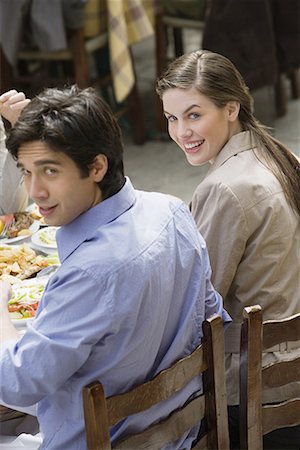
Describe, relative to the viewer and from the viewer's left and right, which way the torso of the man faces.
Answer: facing away from the viewer and to the left of the viewer

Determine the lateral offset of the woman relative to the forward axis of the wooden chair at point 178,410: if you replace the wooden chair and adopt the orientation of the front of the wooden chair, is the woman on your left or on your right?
on your right

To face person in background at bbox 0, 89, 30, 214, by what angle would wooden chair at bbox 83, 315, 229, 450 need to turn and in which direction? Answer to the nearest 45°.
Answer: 0° — it already faces them

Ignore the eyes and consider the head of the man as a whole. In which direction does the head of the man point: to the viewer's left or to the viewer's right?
to the viewer's left

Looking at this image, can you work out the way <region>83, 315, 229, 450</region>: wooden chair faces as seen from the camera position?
facing away from the viewer and to the left of the viewer

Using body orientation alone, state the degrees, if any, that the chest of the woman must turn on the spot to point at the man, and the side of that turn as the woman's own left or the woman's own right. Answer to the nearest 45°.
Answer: approximately 90° to the woman's own left

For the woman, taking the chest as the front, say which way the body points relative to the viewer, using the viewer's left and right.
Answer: facing away from the viewer and to the left of the viewer
